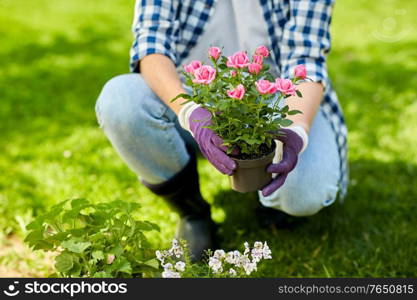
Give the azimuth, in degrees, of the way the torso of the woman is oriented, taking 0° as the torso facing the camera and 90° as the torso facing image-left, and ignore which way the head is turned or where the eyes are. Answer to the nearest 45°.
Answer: approximately 0°

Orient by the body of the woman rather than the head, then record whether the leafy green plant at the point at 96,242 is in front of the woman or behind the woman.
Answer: in front
